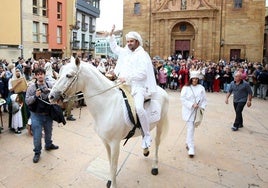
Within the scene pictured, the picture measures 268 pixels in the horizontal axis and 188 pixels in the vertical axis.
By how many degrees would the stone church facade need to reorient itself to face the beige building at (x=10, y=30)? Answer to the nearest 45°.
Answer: approximately 45° to its right

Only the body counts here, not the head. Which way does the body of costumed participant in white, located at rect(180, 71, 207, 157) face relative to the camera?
toward the camera

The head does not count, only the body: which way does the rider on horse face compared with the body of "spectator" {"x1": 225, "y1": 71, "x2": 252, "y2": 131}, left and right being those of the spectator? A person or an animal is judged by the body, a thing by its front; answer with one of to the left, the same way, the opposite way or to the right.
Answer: the same way

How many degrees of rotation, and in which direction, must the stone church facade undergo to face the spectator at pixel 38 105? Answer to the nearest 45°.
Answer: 0° — it already faces them

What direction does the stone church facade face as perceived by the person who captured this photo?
facing the viewer

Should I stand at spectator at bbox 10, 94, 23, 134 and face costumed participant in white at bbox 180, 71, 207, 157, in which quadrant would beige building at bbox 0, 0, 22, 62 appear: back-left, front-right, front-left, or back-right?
back-left

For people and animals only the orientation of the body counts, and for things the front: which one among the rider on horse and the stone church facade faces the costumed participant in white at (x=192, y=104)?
the stone church facade

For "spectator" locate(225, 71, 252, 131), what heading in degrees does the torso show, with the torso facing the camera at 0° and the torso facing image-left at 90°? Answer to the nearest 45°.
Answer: approximately 45°

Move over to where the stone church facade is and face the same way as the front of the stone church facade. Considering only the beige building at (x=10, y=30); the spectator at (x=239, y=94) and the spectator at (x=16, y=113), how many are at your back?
0

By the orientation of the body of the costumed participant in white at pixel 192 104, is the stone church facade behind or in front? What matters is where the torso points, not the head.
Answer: behind

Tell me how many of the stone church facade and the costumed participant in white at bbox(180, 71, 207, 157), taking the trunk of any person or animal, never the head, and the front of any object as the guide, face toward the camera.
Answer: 2

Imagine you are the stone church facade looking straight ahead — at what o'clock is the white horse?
The white horse is roughly at 12 o'clock from the stone church facade.

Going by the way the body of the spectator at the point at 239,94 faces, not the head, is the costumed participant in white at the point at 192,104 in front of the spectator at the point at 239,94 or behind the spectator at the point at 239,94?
in front

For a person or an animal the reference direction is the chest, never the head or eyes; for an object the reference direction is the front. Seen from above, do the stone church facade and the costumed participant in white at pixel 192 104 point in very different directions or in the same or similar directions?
same or similar directions

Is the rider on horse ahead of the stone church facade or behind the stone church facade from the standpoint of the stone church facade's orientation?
ahead

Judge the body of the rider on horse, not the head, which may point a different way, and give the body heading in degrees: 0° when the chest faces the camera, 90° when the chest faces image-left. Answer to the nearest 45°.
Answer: approximately 45°

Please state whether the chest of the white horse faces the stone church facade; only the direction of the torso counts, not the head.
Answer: no
